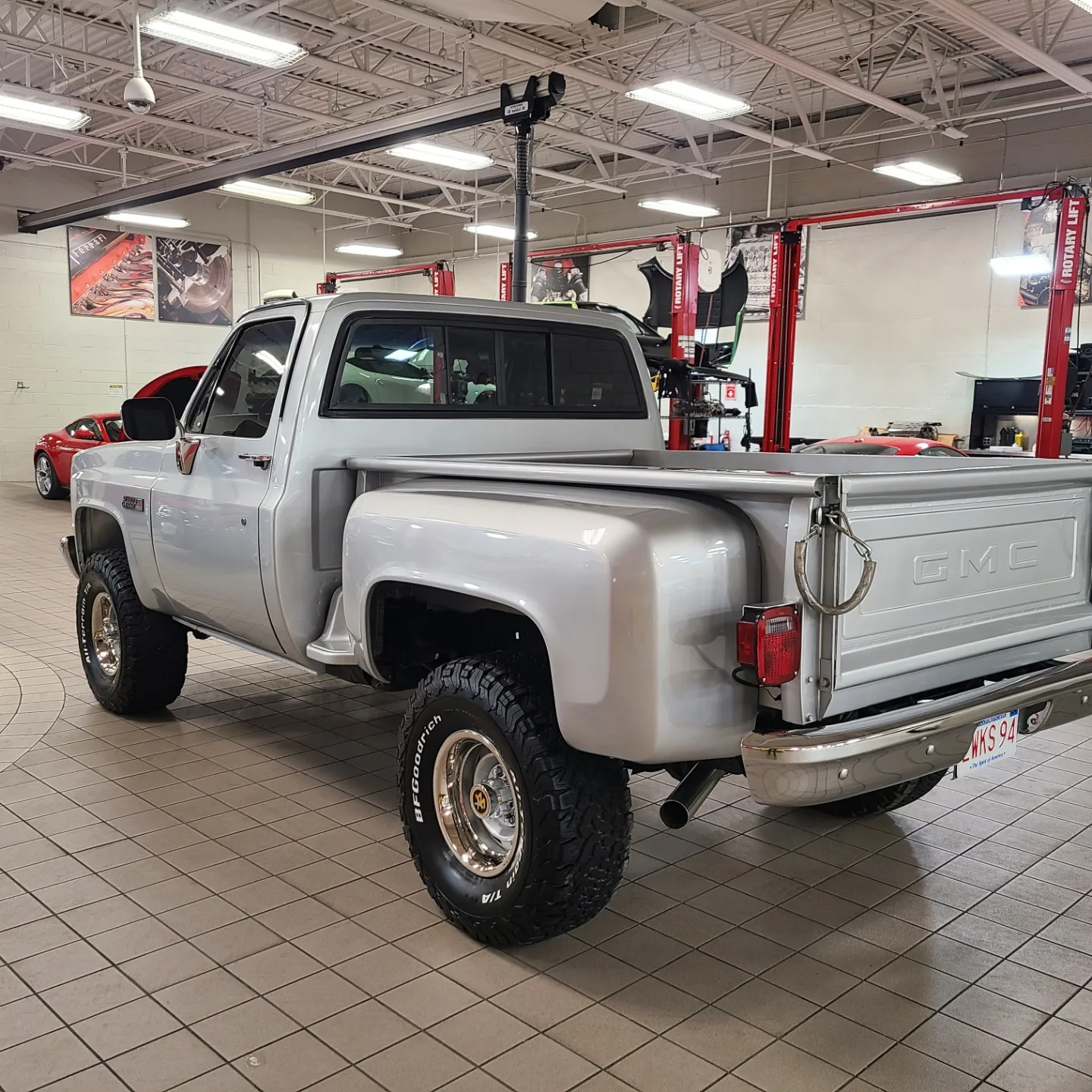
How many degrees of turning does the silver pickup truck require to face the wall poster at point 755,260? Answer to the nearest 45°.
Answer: approximately 45° to its right

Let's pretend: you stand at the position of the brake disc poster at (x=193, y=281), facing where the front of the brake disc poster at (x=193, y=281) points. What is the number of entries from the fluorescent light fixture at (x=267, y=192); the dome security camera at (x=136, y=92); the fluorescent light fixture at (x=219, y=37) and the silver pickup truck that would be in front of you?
4

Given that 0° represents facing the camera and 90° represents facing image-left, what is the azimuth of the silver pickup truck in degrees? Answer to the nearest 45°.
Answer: approximately 135°

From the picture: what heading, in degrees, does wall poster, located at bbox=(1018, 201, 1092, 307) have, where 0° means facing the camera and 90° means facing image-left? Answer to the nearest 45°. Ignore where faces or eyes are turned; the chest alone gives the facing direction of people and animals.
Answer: approximately 45°

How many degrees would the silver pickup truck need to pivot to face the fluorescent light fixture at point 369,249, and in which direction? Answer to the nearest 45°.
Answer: approximately 45° to its right

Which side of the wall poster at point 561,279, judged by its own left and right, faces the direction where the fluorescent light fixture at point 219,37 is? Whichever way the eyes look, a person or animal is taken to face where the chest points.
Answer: front

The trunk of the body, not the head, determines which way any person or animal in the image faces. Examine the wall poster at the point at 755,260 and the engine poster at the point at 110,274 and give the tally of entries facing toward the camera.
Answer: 2
